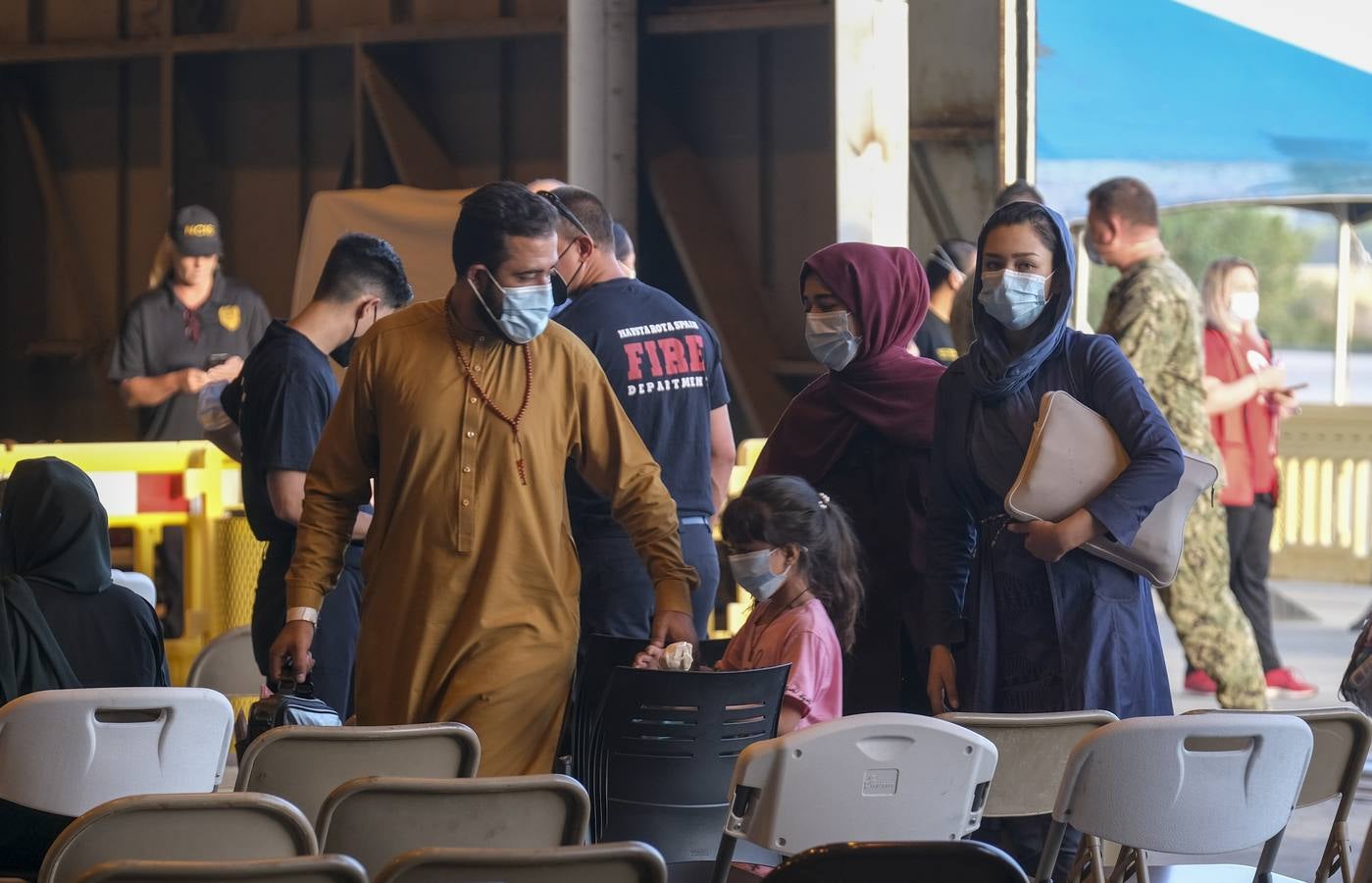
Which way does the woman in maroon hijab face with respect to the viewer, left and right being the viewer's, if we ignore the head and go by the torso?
facing the viewer and to the left of the viewer

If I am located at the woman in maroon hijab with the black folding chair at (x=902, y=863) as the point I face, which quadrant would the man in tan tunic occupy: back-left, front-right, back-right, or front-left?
front-right

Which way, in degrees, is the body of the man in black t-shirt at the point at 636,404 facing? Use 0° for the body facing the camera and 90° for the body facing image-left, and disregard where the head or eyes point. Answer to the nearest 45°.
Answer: approximately 135°

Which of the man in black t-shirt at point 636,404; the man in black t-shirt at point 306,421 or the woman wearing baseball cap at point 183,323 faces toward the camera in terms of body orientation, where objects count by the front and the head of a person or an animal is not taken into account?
the woman wearing baseball cap

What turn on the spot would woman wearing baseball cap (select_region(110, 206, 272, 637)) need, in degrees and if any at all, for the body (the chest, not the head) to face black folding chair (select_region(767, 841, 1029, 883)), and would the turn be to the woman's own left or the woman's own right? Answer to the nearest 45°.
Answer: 0° — they already face it

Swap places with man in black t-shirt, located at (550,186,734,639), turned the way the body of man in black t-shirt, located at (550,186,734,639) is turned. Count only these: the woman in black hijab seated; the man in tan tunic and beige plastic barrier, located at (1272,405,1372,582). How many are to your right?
1

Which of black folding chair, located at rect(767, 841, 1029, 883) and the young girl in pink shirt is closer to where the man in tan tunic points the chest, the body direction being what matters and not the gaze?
the black folding chair

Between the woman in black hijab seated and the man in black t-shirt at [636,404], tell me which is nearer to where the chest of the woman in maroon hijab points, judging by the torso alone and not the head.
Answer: the woman in black hijab seated

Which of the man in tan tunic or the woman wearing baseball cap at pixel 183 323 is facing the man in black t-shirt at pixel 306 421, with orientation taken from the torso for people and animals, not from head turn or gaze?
the woman wearing baseball cap

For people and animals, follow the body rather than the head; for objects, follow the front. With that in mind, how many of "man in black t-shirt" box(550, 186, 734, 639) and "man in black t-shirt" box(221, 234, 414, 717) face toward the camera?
0

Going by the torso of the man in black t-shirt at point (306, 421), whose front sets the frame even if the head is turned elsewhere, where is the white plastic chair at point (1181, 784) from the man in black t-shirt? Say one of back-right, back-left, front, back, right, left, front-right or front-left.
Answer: right

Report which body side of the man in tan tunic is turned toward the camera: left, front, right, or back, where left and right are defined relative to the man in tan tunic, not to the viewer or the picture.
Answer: front
